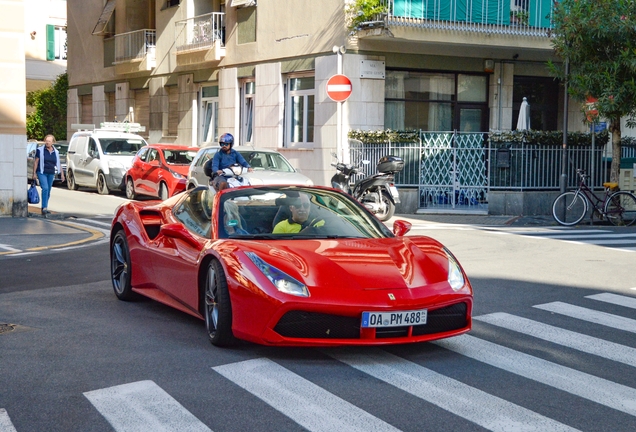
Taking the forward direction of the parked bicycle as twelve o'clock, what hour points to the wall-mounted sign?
The wall-mounted sign is roughly at 1 o'clock from the parked bicycle.

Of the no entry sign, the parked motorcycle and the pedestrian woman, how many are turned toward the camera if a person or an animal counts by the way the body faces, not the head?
2

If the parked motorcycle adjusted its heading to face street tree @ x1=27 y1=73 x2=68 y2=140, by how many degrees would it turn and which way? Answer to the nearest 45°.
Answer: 0° — it already faces it

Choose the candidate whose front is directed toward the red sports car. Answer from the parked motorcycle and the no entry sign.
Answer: the no entry sign

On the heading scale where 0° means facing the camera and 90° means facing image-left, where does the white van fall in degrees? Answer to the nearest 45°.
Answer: approximately 315°

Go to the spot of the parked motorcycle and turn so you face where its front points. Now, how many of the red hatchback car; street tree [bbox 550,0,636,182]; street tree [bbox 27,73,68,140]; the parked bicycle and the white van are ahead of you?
3

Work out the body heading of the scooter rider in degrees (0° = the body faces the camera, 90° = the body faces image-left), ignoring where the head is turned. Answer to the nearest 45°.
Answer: approximately 315°
